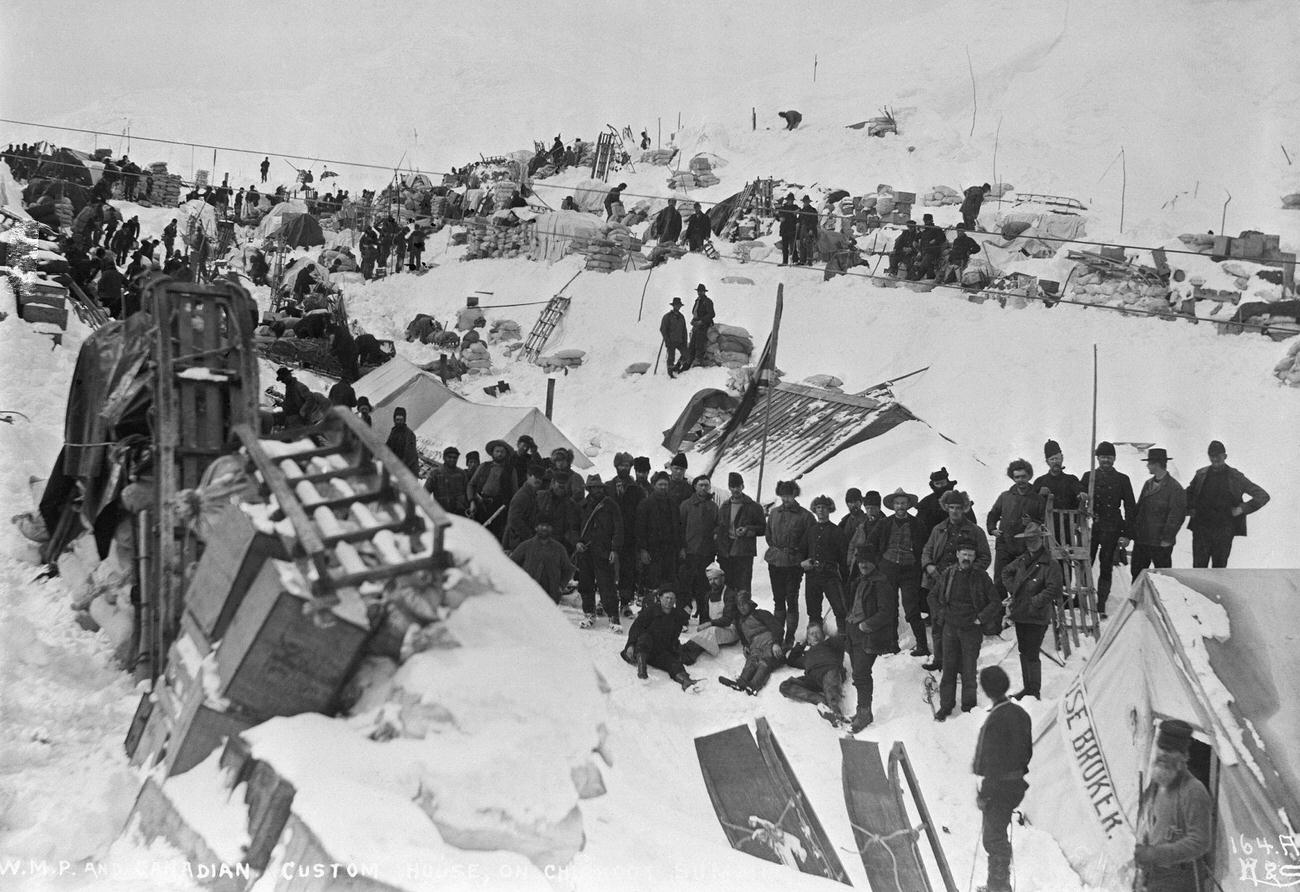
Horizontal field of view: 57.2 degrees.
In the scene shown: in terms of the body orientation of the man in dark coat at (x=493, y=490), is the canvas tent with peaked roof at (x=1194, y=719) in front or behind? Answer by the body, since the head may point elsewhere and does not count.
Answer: in front

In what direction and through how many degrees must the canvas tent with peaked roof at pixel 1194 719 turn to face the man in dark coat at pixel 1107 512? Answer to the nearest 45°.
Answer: approximately 135° to its right

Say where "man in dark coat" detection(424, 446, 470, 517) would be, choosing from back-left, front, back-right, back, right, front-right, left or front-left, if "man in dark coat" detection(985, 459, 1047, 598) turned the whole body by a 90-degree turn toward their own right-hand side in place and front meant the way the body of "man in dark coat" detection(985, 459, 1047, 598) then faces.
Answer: front

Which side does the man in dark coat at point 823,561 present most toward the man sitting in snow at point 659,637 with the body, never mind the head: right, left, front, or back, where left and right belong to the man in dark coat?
right

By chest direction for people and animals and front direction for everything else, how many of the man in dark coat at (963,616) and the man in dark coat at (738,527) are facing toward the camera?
2

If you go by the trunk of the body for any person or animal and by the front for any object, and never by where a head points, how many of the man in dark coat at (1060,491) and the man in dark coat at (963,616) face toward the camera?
2

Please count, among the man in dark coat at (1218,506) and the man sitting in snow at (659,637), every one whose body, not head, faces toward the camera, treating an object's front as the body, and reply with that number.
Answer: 2

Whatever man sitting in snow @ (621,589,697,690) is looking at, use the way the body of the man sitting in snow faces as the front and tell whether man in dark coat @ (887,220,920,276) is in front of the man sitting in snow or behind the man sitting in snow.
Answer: behind

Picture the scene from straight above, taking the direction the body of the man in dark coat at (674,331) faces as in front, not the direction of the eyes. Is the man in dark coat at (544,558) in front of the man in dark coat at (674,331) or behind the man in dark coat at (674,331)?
in front
